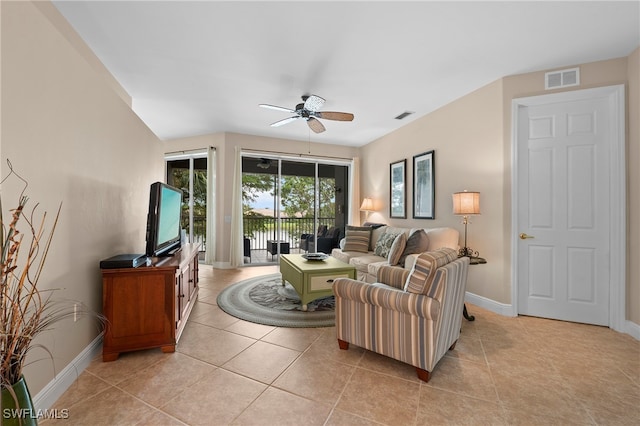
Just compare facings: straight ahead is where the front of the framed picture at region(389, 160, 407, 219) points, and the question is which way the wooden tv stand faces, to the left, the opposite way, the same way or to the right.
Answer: the opposite way

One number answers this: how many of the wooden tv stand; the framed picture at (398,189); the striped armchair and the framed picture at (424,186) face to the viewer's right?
1

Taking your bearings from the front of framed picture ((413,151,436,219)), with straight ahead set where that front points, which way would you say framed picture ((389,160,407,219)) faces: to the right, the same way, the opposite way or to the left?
the same way

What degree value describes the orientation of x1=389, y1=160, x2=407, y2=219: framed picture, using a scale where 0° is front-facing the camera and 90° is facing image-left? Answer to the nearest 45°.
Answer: approximately 45°

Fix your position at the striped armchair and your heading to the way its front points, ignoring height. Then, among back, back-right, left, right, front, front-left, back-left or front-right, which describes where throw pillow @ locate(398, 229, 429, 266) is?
front-right

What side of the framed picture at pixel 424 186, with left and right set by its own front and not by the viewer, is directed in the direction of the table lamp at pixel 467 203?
left

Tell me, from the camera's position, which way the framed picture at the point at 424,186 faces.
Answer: facing the viewer and to the left of the viewer

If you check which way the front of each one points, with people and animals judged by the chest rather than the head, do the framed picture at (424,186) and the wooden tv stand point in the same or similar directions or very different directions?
very different directions

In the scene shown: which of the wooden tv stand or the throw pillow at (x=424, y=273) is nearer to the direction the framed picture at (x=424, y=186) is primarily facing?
the wooden tv stand

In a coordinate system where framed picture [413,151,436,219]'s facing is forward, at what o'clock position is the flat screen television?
The flat screen television is roughly at 12 o'clock from the framed picture.

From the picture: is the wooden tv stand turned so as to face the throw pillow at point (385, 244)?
yes

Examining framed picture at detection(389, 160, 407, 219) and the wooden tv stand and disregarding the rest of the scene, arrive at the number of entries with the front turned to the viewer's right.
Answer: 1

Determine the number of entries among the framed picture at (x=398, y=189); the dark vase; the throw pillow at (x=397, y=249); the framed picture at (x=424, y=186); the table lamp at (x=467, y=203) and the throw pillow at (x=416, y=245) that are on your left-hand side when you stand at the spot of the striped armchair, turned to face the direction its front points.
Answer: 1

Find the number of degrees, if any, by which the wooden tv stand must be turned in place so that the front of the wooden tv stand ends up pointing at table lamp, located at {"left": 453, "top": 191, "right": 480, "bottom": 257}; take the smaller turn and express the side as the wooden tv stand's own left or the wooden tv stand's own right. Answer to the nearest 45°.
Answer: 0° — it already faces it

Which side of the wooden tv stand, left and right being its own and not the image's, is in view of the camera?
right
